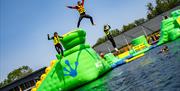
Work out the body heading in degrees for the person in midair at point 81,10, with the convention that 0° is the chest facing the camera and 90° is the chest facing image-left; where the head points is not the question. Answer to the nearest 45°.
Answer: approximately 0°

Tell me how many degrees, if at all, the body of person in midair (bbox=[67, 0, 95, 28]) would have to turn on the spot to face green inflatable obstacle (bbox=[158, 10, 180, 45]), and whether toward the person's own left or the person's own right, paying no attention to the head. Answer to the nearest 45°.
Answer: approximately 135° to the person's own left
